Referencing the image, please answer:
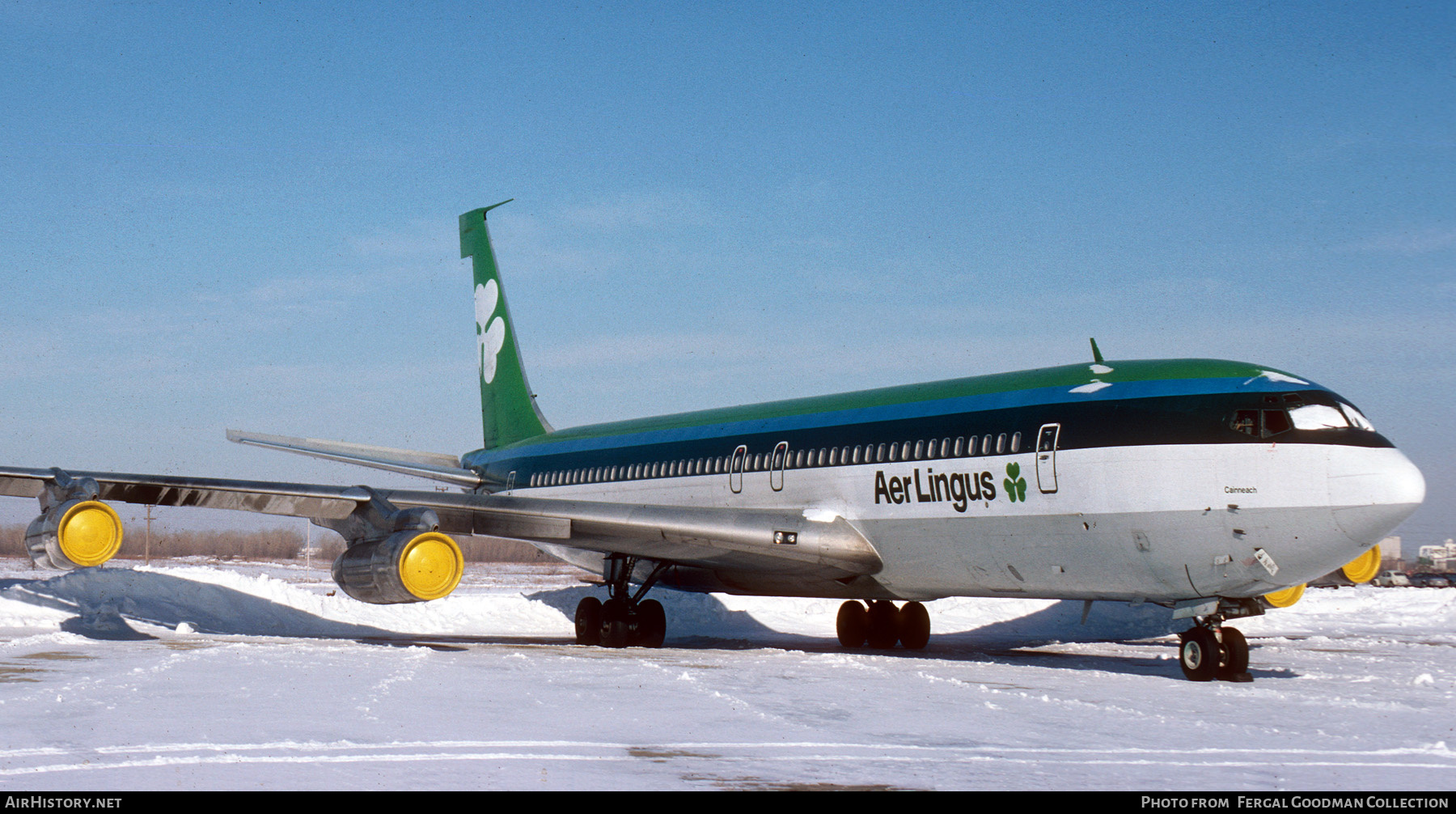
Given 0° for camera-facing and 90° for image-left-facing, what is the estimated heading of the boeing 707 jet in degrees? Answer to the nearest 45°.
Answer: approximately 315°
